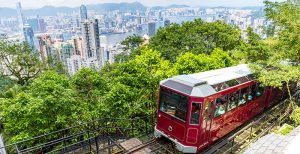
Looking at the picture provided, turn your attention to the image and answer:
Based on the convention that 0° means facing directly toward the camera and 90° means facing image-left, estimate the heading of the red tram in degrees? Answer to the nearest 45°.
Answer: approximately 45°

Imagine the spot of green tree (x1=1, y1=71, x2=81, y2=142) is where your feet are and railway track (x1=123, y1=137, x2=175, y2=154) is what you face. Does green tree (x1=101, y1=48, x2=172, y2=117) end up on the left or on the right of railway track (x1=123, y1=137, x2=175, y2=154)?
left

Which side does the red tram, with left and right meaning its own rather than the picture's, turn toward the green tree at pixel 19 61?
right

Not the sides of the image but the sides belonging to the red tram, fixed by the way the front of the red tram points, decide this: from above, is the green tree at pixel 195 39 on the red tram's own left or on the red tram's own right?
on the red tram's own right
